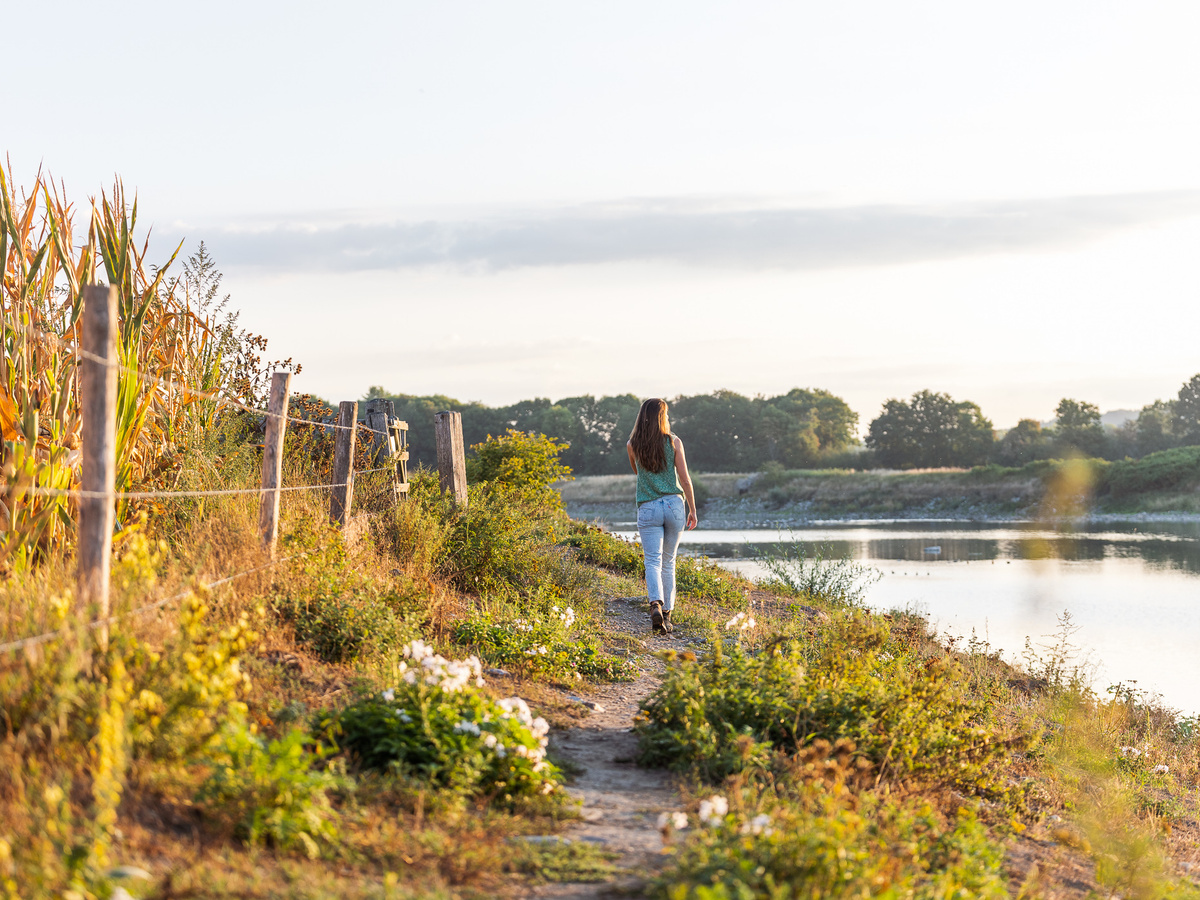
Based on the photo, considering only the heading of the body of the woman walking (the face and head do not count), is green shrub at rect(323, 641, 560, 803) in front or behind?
behind

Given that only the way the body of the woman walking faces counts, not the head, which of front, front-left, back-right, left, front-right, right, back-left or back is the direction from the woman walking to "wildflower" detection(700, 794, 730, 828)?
back

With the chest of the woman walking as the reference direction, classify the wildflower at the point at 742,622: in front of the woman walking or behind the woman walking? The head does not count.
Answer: behind

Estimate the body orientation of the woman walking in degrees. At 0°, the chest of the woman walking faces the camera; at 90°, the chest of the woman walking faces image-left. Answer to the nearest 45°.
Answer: approximately 180°

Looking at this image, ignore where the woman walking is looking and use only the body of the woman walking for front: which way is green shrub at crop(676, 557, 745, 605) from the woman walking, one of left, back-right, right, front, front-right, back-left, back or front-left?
front

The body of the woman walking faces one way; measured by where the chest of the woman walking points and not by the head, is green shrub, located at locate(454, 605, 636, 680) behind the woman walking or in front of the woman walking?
behind

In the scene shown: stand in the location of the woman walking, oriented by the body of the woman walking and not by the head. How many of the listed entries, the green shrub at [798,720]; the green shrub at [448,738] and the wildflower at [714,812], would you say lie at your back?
3

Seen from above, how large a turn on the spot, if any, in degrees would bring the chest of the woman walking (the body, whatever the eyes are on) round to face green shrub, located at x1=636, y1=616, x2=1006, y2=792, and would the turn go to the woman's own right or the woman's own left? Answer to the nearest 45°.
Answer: approximately 180°

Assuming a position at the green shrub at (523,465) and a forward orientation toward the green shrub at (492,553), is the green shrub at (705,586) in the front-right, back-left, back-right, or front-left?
front-left

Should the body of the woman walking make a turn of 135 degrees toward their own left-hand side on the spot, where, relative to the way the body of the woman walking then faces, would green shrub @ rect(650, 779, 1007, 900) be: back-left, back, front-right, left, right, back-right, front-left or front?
front-left

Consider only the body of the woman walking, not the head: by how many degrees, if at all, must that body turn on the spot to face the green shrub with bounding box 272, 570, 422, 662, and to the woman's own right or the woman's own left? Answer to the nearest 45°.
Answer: approximately 135° to the woman's own left

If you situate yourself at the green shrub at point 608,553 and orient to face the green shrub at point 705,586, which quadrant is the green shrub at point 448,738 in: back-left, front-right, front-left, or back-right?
front-right

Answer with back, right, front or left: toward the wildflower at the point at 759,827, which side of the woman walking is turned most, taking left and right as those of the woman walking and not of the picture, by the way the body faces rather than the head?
back
